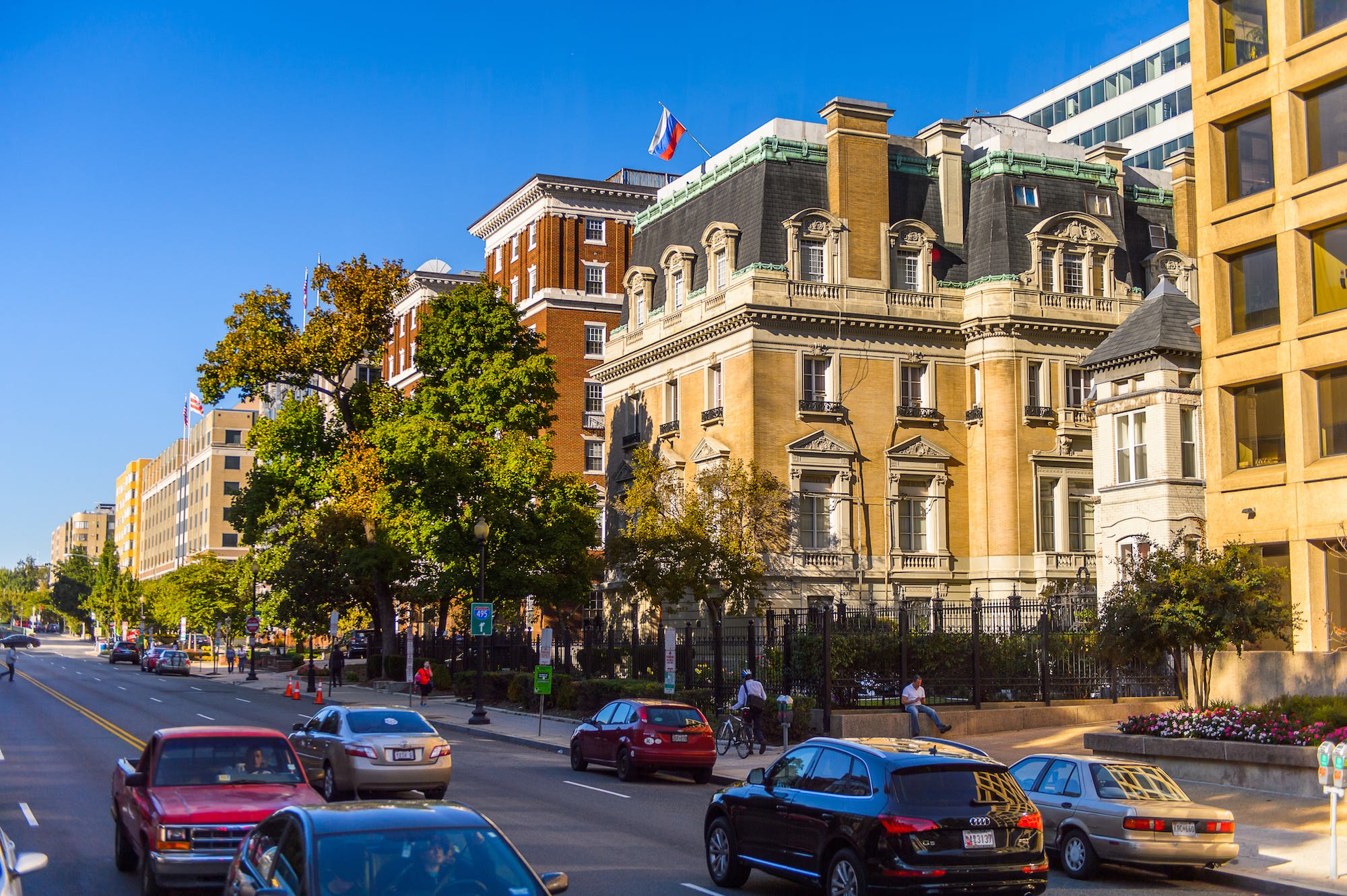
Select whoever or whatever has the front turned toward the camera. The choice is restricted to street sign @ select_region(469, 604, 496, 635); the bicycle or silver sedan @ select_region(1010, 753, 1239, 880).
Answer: the street sign

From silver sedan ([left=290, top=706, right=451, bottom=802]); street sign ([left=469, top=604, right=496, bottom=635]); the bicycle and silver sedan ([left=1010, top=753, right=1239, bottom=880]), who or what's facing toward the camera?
the street sign

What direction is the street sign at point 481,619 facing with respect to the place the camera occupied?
facing the viewer

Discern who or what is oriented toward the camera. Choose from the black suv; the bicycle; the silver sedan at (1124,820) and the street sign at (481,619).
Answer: the street sign

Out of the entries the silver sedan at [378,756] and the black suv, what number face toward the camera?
0

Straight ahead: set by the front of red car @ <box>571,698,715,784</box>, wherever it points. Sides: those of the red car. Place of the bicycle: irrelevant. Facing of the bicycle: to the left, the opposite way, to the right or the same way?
the same way

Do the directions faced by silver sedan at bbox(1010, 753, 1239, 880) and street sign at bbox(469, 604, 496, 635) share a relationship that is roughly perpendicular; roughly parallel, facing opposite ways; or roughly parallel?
roughly parallel, facing opposite ways

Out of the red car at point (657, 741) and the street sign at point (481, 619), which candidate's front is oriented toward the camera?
the street sign

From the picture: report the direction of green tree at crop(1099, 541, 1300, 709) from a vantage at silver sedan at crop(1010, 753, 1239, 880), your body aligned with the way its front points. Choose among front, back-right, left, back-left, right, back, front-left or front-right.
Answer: front-right

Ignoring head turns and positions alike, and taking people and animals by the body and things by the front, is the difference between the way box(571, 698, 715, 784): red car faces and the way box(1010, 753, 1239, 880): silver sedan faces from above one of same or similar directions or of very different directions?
same or similar directions

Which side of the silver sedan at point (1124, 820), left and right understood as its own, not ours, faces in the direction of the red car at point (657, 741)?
front

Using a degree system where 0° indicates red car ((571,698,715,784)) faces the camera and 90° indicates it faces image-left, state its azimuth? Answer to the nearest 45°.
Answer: approximately 135°

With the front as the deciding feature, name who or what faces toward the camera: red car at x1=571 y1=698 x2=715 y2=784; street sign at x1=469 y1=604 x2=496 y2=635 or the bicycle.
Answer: the street sign
